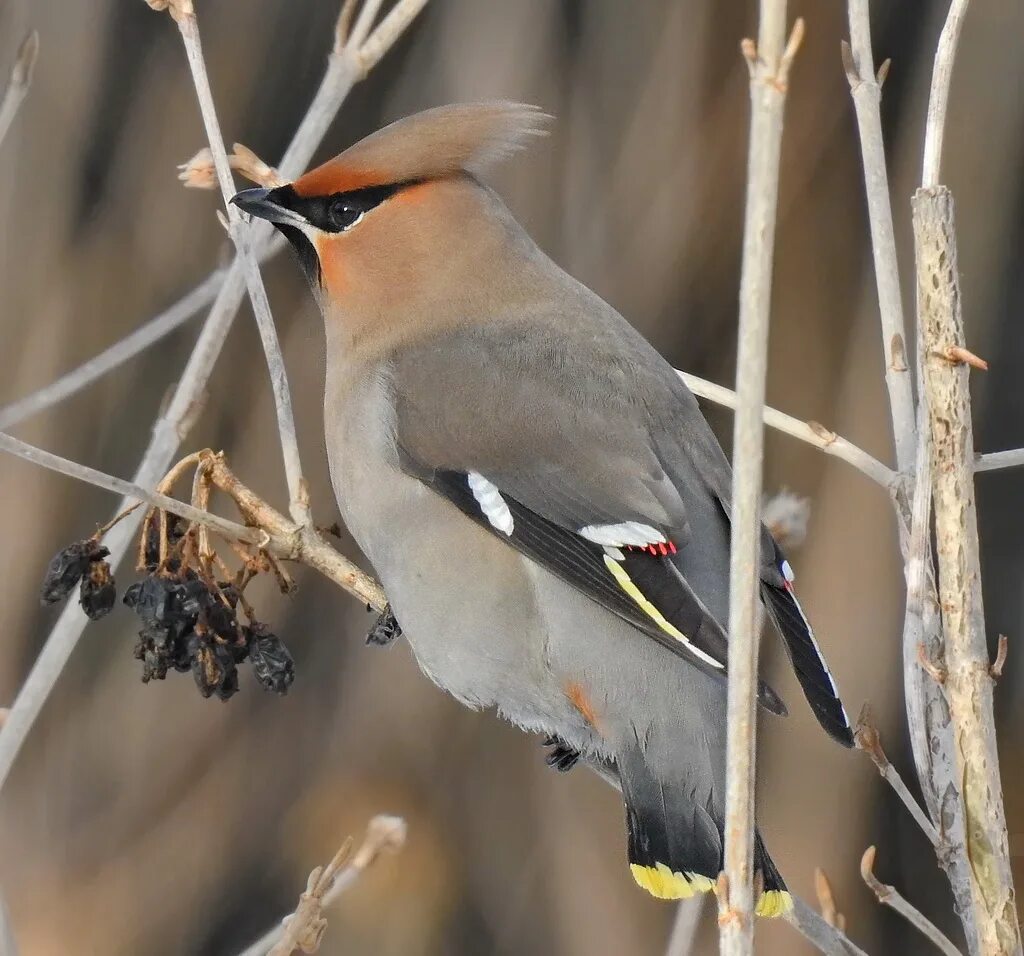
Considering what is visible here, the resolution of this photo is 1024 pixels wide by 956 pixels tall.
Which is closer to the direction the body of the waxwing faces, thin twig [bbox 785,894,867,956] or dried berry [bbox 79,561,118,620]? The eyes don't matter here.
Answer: the dried berry

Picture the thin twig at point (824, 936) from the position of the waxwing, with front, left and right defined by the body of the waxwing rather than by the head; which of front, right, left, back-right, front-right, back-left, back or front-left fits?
back-left

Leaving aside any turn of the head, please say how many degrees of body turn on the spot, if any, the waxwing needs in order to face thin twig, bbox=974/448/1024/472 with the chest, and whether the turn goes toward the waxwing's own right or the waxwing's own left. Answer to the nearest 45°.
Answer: approximately 135° to the waxwing's own left

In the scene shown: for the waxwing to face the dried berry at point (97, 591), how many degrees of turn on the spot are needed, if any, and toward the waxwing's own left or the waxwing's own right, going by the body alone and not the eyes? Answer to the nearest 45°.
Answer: approximately 45° to the waxwing's own left

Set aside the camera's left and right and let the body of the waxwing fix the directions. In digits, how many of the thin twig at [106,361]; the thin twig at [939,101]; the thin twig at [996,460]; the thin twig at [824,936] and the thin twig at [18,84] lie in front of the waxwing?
2

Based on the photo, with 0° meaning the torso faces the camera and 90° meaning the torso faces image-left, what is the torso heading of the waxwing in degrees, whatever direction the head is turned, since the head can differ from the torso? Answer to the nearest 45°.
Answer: approximately 90°

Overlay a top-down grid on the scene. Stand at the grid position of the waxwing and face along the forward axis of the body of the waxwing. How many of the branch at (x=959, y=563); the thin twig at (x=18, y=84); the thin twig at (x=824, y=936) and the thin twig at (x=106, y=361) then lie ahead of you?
2
